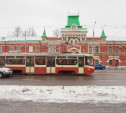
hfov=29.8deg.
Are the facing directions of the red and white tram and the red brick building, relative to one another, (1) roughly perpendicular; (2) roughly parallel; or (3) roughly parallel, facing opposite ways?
roughly perpendicular

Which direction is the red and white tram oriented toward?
to the viewer's right

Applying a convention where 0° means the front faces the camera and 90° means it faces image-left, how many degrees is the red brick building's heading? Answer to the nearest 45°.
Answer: approximately 0°

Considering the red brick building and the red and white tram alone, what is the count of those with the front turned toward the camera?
1

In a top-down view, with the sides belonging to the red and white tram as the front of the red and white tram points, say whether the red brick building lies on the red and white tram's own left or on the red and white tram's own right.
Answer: on the red and white tram's own left
